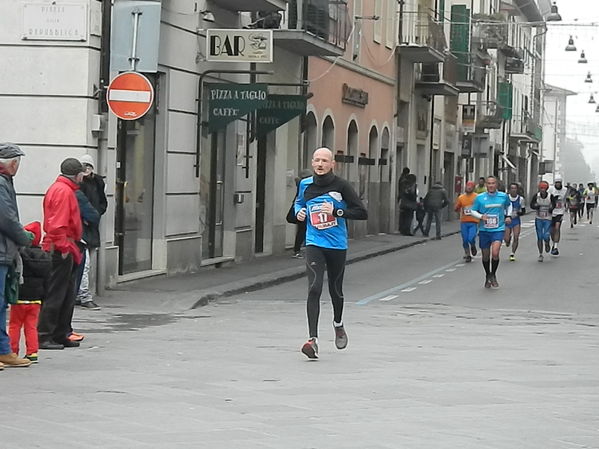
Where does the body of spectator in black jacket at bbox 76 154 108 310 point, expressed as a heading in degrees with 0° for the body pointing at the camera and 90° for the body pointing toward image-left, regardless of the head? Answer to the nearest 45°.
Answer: approximately 315°

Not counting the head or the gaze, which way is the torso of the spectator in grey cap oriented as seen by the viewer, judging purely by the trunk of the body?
to the viewer's right

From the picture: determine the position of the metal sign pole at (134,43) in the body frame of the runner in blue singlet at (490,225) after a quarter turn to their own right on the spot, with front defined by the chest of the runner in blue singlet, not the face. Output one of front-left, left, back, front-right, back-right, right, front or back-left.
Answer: front-left

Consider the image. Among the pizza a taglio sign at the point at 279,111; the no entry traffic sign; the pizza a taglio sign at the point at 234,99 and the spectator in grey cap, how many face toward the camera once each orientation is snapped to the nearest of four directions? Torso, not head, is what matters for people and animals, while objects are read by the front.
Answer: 3

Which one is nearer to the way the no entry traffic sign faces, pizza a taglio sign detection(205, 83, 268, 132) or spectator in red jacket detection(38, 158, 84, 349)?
the spectator in red jacket

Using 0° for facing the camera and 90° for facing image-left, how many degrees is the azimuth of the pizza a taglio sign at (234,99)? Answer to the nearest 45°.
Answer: approximately 0°

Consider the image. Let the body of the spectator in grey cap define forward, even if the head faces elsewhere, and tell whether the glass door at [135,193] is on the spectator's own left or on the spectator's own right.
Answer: on the spectator's own left
